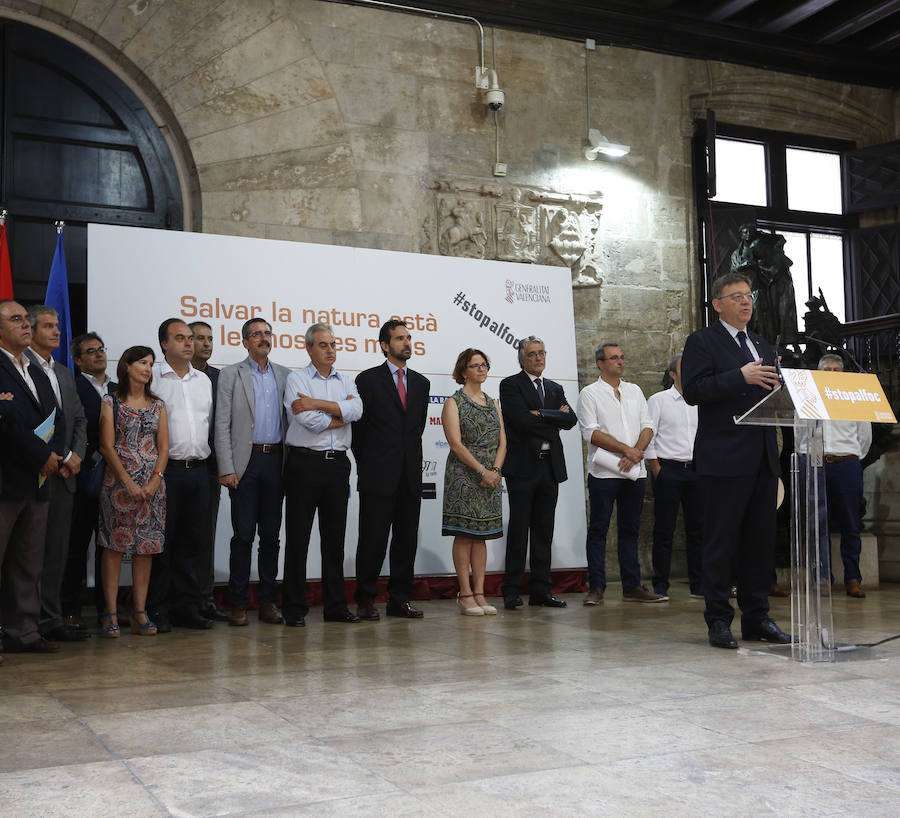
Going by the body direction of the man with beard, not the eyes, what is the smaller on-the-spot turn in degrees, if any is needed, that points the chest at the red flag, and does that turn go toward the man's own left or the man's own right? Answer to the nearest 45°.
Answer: approximately 135° to the man's own right

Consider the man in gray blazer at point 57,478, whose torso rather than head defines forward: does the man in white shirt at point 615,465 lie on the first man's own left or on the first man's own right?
on the first man's own left

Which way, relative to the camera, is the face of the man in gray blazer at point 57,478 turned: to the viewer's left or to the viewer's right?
to the viewer's right

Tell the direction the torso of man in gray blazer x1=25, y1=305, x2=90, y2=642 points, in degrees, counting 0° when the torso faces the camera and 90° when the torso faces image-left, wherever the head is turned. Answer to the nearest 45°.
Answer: approximately 315°

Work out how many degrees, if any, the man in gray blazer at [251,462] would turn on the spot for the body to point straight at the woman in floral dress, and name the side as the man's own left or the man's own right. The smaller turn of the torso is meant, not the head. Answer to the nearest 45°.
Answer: approximately 90° to the man's own right

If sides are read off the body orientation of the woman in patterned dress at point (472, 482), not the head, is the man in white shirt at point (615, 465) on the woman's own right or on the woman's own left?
on the woman's own left

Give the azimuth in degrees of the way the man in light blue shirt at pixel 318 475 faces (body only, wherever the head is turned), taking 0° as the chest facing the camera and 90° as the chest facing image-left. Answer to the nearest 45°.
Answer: approximately 315°

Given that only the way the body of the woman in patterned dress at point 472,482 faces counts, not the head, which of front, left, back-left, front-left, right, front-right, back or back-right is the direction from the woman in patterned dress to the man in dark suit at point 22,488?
right

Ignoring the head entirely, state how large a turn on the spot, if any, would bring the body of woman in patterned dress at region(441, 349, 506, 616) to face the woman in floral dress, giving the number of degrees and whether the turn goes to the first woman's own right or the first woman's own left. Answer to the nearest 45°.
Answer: approximately 90° to the first woman's own right

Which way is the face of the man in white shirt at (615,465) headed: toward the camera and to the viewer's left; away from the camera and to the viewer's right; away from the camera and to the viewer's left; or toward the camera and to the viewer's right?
toward the camera and to the viewer's right
